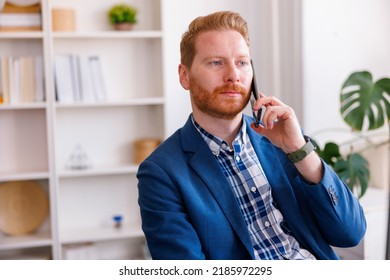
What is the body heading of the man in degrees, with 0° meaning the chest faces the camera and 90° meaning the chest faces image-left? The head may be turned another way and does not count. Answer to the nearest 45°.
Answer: approximately 315°

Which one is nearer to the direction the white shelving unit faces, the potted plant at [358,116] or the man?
the man

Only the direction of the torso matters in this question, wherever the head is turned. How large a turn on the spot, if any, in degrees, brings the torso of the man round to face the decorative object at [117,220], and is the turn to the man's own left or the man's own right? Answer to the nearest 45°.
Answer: approximately 135° to the man's own left

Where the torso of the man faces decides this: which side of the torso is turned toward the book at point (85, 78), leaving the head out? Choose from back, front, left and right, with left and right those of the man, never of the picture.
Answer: back

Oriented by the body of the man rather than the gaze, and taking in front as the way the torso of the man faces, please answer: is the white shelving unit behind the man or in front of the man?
behind

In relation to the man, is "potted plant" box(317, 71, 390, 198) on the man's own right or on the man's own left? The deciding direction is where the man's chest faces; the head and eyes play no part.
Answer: on the man's own left

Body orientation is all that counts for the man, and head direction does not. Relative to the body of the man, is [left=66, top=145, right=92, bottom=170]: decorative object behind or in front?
behind

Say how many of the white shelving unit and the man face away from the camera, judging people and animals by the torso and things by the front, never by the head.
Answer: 0

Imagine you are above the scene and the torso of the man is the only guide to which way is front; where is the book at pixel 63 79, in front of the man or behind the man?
behind

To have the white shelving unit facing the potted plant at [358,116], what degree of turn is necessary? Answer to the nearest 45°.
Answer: approximately 45° to its left

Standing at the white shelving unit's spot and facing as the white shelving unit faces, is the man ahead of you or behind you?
ahead
